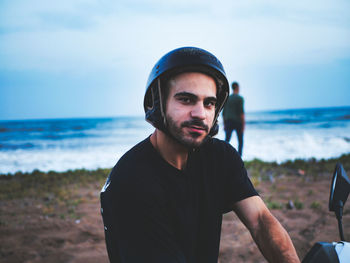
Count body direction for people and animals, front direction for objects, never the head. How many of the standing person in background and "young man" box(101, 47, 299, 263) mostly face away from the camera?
1

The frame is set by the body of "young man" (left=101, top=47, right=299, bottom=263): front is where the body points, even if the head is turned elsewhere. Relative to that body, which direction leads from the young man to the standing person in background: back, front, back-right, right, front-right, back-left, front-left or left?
back-left

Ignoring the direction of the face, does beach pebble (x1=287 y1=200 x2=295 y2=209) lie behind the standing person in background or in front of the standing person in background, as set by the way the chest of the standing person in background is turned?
behind

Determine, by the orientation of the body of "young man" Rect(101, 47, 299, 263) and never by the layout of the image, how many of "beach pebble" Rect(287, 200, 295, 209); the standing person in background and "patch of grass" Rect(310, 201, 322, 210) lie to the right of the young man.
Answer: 0

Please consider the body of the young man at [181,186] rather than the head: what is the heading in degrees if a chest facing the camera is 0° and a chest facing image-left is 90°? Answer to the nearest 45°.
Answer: approximately 315°

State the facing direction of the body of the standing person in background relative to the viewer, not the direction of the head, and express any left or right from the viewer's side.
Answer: facing away from the viewer

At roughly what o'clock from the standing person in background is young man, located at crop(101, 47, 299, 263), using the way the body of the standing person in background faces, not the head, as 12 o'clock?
The young man is roughly at 6 o'clock from the standing person in background.

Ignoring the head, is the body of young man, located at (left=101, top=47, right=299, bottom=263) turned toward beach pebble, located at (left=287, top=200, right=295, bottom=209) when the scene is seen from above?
no

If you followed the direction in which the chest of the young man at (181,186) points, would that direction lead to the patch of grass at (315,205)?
no
